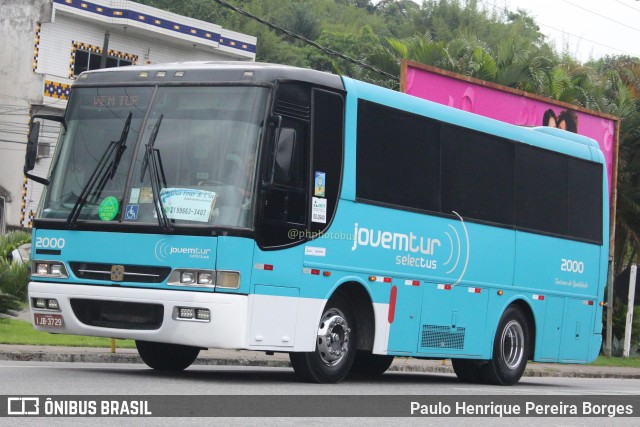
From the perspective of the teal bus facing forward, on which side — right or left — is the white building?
on its right

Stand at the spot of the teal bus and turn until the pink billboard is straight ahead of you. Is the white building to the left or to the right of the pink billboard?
left

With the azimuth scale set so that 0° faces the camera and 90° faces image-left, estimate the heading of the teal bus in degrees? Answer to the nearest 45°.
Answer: approximately 45°

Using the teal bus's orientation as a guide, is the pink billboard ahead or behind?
behind
